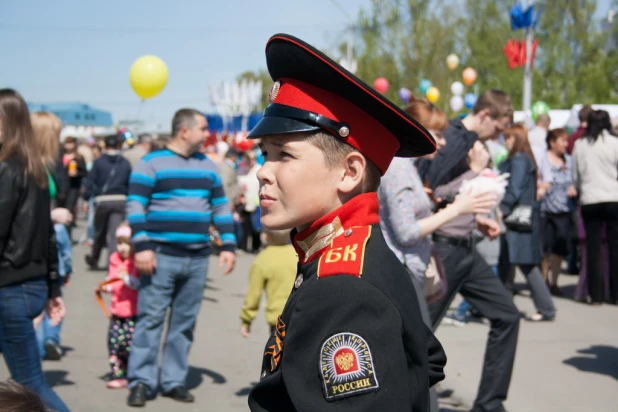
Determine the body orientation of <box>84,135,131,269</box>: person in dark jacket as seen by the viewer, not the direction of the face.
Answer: away from the camera

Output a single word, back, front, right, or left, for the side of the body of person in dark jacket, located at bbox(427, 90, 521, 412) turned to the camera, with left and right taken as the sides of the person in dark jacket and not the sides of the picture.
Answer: right

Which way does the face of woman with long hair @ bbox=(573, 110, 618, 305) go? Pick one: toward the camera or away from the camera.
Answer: away from the camera

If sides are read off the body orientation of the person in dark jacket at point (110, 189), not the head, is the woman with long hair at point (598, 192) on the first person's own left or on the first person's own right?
on the first person's own right

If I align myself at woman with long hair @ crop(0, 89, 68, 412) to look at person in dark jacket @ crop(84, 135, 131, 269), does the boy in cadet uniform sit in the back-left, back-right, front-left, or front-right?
back-right

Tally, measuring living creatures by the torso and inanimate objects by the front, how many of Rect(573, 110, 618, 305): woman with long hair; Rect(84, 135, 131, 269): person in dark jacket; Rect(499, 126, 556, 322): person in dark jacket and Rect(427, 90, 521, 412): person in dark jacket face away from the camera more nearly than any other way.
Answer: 2

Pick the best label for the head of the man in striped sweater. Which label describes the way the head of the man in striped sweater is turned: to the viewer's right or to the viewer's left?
to the viewer's right

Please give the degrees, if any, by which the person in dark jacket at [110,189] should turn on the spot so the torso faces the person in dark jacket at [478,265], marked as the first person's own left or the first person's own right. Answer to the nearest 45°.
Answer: approximately 180°

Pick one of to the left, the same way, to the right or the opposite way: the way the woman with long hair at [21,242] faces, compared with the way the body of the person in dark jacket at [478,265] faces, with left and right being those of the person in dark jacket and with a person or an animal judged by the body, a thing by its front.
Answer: the opposite way

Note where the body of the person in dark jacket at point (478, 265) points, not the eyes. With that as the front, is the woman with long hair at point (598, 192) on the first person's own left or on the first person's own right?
on the first person's own left

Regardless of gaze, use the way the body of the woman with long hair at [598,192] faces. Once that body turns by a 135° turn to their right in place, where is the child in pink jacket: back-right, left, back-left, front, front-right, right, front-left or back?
right
